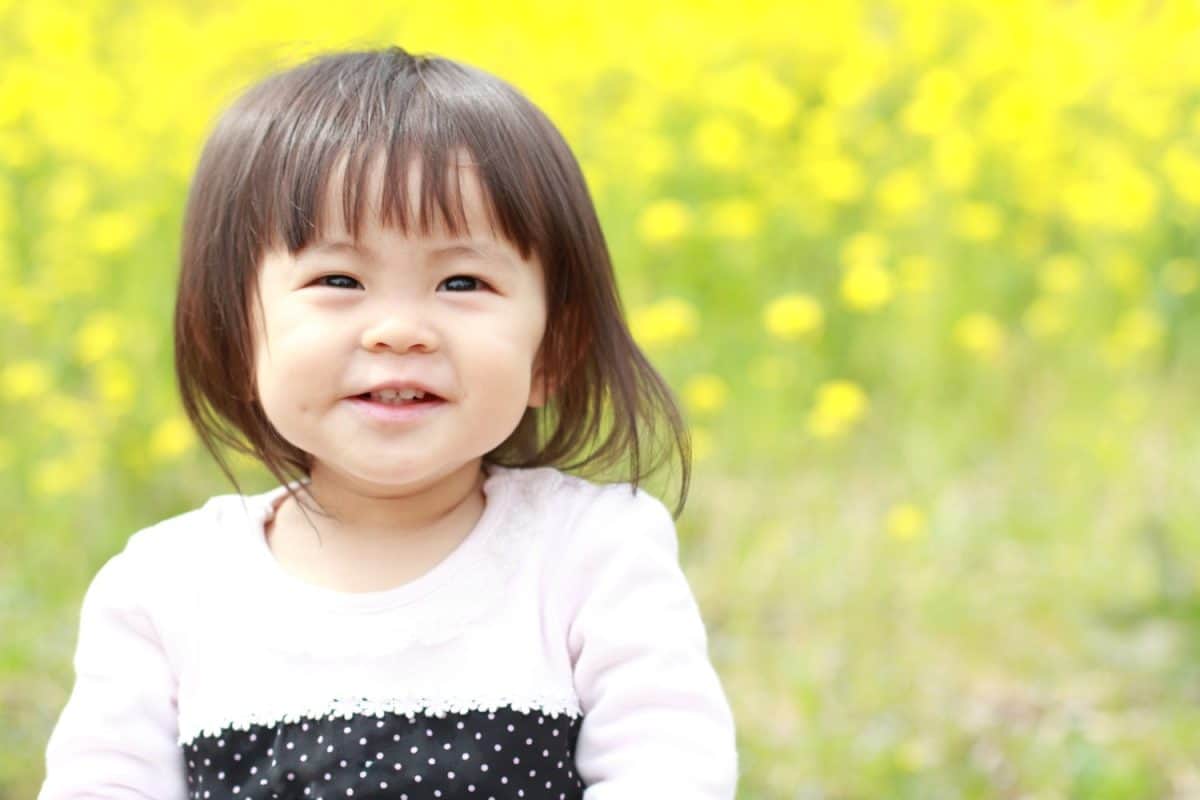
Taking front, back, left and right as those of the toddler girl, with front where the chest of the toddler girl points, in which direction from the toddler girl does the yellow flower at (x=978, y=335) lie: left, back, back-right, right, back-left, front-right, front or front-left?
back-left

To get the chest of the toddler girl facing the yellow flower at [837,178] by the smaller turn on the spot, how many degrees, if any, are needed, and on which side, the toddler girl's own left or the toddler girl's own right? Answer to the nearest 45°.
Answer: approximately 135° to the toddler girl's own left

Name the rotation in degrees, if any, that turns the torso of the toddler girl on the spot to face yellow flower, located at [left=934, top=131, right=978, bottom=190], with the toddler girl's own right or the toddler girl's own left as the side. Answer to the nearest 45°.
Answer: approximately 135° to the toddler girl's own left

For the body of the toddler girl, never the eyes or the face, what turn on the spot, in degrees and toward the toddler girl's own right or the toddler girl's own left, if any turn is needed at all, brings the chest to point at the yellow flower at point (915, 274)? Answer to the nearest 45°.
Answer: approximately 135° to the toddler girl's own left

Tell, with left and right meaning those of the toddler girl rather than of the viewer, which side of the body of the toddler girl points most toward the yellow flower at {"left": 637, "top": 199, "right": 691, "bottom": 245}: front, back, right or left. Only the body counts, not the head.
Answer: back

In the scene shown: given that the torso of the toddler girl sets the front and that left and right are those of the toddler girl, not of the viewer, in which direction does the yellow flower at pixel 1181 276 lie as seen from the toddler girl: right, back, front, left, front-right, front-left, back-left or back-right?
back-left

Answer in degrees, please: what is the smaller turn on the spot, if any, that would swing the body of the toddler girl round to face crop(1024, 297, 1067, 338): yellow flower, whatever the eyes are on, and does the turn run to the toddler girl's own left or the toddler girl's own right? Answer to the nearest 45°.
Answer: approximately 135° to the toddler girl's own left

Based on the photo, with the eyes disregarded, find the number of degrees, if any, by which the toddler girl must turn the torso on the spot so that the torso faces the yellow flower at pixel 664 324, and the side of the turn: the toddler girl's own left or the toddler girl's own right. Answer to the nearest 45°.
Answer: approximately 180°

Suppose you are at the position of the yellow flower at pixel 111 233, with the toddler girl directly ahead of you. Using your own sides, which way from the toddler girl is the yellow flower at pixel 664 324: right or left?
left

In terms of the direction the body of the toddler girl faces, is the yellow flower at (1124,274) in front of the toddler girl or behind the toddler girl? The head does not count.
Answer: behind

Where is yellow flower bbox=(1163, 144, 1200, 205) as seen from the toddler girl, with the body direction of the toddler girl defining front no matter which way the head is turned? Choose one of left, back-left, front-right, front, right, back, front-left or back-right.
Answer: back-left

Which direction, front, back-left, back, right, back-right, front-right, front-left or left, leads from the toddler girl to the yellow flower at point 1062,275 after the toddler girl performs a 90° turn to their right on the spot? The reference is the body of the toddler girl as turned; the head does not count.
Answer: back-right

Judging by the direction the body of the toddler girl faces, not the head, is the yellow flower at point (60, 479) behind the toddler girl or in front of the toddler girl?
behind

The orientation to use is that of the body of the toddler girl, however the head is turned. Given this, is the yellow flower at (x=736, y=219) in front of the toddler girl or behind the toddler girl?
behind
